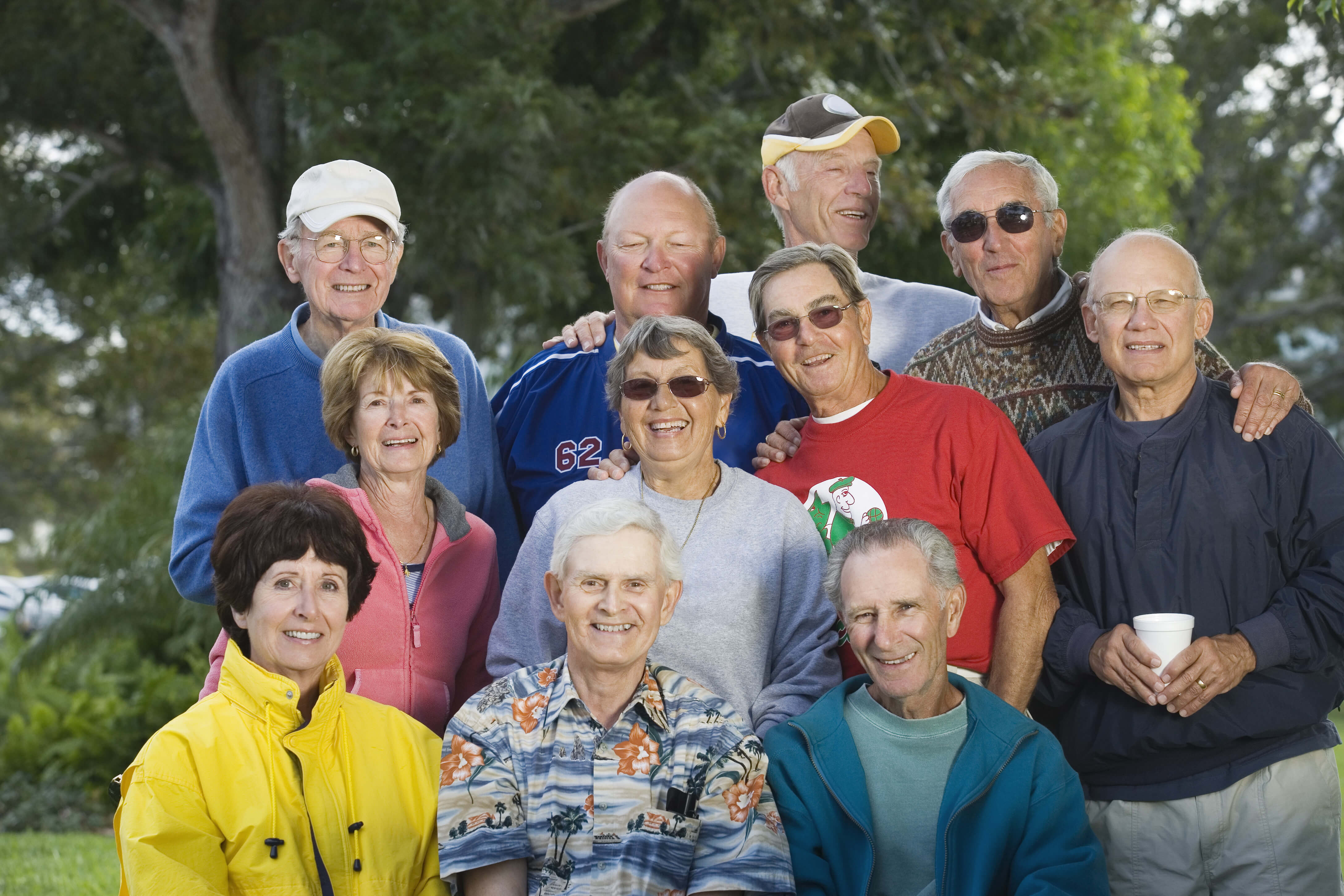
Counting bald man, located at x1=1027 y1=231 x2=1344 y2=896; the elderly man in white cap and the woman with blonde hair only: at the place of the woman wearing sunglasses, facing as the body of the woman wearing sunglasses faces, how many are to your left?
1

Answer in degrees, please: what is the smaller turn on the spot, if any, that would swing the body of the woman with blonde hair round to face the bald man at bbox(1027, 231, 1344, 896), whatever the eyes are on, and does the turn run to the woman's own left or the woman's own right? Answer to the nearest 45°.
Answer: approximately 90° to the woman's own left

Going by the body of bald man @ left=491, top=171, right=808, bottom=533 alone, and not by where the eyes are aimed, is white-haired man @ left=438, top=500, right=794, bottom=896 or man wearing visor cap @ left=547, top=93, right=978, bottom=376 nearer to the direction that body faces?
the white-haired man

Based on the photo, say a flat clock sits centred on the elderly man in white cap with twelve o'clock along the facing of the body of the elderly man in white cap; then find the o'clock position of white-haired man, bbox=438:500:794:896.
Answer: The white-haired man is roughly at 11 o'clock from the elderly man in white cap.

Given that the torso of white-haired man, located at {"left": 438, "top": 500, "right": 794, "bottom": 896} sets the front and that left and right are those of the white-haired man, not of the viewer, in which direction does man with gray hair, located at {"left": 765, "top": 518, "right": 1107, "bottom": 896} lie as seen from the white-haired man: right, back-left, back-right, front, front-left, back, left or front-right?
left

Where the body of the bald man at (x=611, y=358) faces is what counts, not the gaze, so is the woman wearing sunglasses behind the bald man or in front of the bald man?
in front
